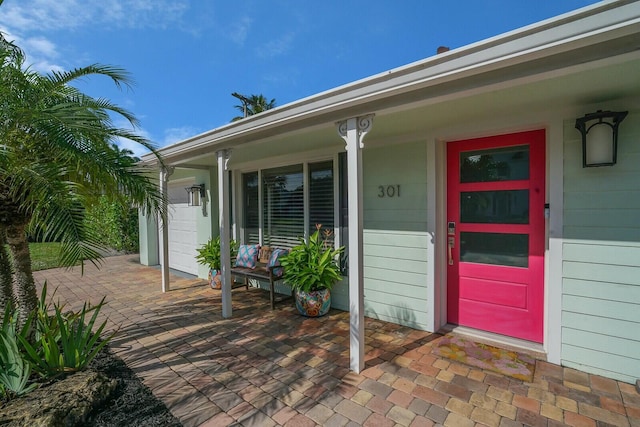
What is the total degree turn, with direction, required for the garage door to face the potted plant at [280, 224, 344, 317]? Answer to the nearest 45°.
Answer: approximately 45° to its left

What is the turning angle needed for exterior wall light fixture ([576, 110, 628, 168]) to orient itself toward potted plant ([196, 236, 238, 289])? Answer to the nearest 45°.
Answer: approximately 90° to its right

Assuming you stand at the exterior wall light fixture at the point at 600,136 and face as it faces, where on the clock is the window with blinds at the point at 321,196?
The window with blinds is roughly at 3 o'clock from the exterior wall light fixture.

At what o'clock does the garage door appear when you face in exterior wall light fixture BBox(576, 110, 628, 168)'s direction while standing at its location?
The garage door is roughly at 3 o'clock from the exterior wall light fixture.

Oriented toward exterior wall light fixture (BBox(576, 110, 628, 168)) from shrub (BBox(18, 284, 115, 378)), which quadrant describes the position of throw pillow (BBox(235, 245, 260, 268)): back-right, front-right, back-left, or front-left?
front-left

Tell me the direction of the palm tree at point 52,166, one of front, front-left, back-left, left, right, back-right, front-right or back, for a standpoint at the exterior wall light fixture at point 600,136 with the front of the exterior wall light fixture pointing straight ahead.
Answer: front-right

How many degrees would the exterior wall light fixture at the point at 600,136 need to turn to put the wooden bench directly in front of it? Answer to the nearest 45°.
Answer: approximately 90° to its right

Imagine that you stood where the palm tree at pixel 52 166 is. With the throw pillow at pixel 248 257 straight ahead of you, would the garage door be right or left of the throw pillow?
left

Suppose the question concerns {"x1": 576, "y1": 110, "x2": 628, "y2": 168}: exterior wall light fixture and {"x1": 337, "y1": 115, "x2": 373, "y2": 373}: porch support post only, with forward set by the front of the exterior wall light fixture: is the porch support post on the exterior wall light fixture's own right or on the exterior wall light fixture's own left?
on the exterior wall light fixture's own right

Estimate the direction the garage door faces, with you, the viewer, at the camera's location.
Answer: facing the viewer and to the left of the viewer

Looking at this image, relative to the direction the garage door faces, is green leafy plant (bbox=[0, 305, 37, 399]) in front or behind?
in front

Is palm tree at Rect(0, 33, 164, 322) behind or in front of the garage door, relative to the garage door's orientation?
in front

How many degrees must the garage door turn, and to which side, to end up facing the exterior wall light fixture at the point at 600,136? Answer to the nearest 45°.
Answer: approximately 90° to its left

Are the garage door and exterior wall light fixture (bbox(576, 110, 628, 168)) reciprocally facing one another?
no

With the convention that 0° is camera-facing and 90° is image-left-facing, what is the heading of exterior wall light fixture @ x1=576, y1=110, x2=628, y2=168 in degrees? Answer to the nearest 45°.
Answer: approximately 0°

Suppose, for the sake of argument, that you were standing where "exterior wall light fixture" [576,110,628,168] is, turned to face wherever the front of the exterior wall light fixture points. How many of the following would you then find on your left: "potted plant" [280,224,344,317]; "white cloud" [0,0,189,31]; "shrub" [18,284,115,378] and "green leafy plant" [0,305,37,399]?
0

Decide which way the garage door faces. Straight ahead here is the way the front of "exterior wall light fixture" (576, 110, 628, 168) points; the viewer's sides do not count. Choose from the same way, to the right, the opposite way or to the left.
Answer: the same way
